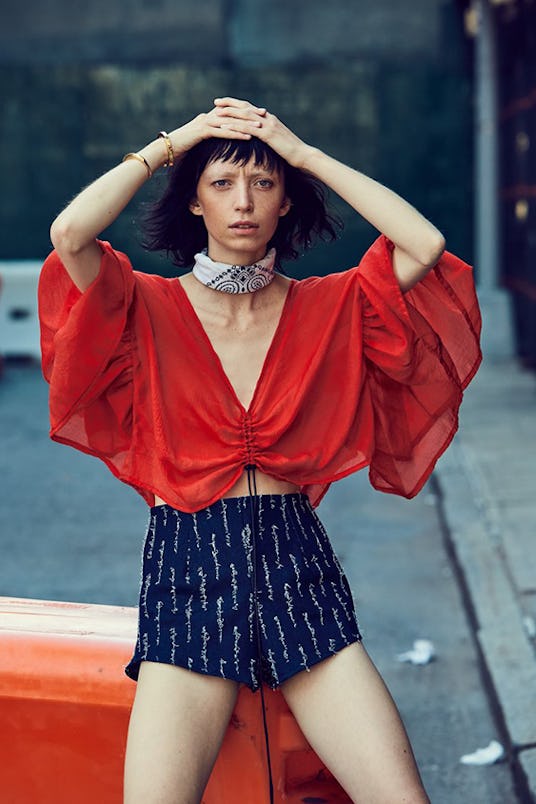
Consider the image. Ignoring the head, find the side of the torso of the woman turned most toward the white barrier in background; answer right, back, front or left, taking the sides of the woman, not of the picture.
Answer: back

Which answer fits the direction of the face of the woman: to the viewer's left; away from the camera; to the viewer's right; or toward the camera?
toward the camera

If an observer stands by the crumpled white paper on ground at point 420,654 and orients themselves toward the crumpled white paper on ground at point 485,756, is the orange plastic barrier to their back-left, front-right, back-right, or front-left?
front-right

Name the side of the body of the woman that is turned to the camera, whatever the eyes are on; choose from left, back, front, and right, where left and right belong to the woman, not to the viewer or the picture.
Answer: front
